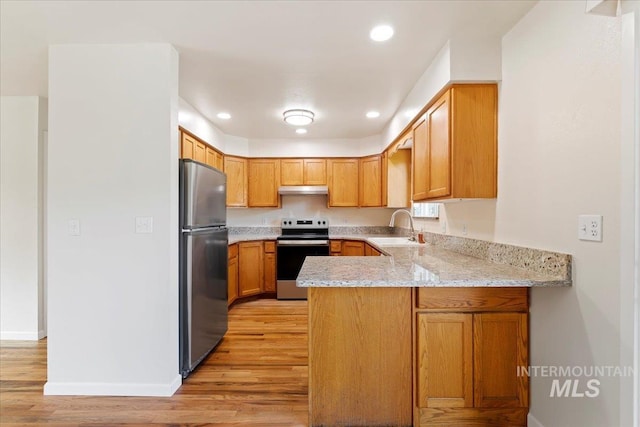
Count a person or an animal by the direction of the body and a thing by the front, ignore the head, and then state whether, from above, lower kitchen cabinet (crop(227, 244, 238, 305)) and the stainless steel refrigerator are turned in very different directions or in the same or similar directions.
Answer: same or similar directions

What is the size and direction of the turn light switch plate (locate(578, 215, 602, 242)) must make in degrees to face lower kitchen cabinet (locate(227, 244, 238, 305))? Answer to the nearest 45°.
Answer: approximately 45° to its right

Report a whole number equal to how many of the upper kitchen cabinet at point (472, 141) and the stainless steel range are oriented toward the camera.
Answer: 1

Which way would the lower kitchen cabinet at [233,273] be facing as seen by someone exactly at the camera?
facing to the right of the viewer

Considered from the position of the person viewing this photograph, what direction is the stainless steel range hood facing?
facing the viewer

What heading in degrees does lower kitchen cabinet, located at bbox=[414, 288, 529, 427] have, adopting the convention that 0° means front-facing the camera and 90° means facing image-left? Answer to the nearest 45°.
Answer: approximately 0°

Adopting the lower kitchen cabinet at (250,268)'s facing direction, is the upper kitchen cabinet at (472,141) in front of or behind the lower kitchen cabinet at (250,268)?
in front

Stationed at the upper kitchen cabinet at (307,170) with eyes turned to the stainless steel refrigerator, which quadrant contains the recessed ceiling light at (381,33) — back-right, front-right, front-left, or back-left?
front-left

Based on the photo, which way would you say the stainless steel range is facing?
toward the camera

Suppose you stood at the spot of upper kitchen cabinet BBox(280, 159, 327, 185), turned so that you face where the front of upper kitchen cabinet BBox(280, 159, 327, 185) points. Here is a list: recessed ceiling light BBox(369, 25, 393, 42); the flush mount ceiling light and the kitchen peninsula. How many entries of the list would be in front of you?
3

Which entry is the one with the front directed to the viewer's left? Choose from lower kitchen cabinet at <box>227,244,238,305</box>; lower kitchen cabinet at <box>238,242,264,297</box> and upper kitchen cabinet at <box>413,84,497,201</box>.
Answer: the upper kitchen cabinet

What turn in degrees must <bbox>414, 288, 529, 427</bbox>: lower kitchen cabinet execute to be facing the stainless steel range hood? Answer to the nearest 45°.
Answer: approximately 135° to its right

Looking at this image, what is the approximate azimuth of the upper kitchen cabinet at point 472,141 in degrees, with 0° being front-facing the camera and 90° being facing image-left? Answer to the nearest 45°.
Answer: approximately 90°

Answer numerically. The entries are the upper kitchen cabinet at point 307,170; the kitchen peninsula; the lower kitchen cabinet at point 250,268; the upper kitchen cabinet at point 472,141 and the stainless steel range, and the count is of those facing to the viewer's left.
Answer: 1

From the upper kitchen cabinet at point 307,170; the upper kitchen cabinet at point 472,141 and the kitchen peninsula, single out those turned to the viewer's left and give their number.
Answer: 1
